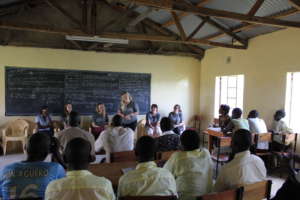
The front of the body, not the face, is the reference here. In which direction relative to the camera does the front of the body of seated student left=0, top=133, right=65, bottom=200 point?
away from the camera

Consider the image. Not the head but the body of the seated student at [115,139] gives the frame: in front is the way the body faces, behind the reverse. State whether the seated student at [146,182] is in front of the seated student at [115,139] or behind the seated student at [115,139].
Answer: behind

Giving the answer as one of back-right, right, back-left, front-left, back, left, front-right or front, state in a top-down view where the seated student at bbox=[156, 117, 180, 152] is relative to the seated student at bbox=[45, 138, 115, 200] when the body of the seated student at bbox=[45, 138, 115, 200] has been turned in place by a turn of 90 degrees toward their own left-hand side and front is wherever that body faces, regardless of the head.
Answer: back-right

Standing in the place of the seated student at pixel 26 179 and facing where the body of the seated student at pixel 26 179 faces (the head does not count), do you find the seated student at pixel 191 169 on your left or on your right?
on your right

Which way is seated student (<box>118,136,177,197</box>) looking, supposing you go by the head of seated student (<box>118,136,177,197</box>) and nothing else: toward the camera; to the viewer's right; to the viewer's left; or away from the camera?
away from the camera

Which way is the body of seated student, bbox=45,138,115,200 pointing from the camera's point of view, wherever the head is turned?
away from the camera

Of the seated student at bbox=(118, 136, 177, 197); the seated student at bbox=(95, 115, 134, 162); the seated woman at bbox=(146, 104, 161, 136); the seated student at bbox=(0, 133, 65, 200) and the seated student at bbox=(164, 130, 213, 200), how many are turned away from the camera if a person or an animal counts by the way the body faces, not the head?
4

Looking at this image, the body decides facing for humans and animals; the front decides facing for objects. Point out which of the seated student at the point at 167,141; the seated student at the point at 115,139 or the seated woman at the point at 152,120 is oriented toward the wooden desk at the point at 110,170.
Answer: the seated woman at the point at 152,120

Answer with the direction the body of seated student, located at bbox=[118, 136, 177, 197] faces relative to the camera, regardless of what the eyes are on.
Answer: away from the camera

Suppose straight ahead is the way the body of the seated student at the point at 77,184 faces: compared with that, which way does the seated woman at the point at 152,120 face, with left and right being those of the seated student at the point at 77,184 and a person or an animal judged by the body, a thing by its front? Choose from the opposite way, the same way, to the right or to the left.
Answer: the opposite way

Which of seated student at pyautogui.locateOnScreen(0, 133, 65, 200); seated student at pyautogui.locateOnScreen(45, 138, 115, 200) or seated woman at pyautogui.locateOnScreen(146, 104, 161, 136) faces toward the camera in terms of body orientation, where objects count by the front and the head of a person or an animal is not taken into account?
seated woman at pyautogui.locateOnScreen(146, 104, 161, 136)

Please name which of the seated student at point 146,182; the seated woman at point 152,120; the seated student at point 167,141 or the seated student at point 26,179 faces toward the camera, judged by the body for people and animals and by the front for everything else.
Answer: the seated woman at point 152,120

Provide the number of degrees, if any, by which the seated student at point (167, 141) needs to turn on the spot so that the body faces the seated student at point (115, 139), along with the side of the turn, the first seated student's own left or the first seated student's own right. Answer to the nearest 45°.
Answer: approximately 90° to the first seated student's own left

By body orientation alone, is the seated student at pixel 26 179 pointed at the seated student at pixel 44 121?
yes

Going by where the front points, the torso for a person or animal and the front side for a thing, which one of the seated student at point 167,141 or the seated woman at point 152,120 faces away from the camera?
the seated student at point 167,141

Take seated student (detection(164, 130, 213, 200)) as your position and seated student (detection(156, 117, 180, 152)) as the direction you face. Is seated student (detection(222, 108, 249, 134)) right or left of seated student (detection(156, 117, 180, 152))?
right

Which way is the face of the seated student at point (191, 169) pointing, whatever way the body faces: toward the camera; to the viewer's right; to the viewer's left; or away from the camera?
away from the camera

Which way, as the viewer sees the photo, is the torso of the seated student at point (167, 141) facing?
away from the camera

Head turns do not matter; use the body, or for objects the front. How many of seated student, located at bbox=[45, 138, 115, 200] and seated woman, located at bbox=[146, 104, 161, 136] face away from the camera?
1

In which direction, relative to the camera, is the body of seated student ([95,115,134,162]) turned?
away from the camera

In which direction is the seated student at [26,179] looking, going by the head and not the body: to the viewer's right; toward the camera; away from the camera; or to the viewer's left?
away from the camera
